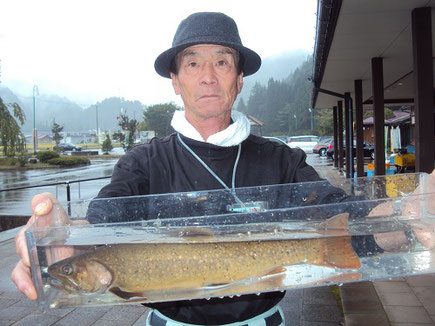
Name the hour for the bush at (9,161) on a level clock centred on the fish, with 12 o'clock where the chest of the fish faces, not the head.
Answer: The bush is roughly at 2 o'clock from the fish.

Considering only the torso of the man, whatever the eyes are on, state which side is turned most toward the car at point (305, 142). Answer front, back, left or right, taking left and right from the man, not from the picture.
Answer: back

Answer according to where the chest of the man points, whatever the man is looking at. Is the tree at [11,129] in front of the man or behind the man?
behind

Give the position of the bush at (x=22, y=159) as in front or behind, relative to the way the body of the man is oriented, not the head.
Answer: behind

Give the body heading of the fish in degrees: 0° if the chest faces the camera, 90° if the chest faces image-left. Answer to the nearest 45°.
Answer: approximately 90°
